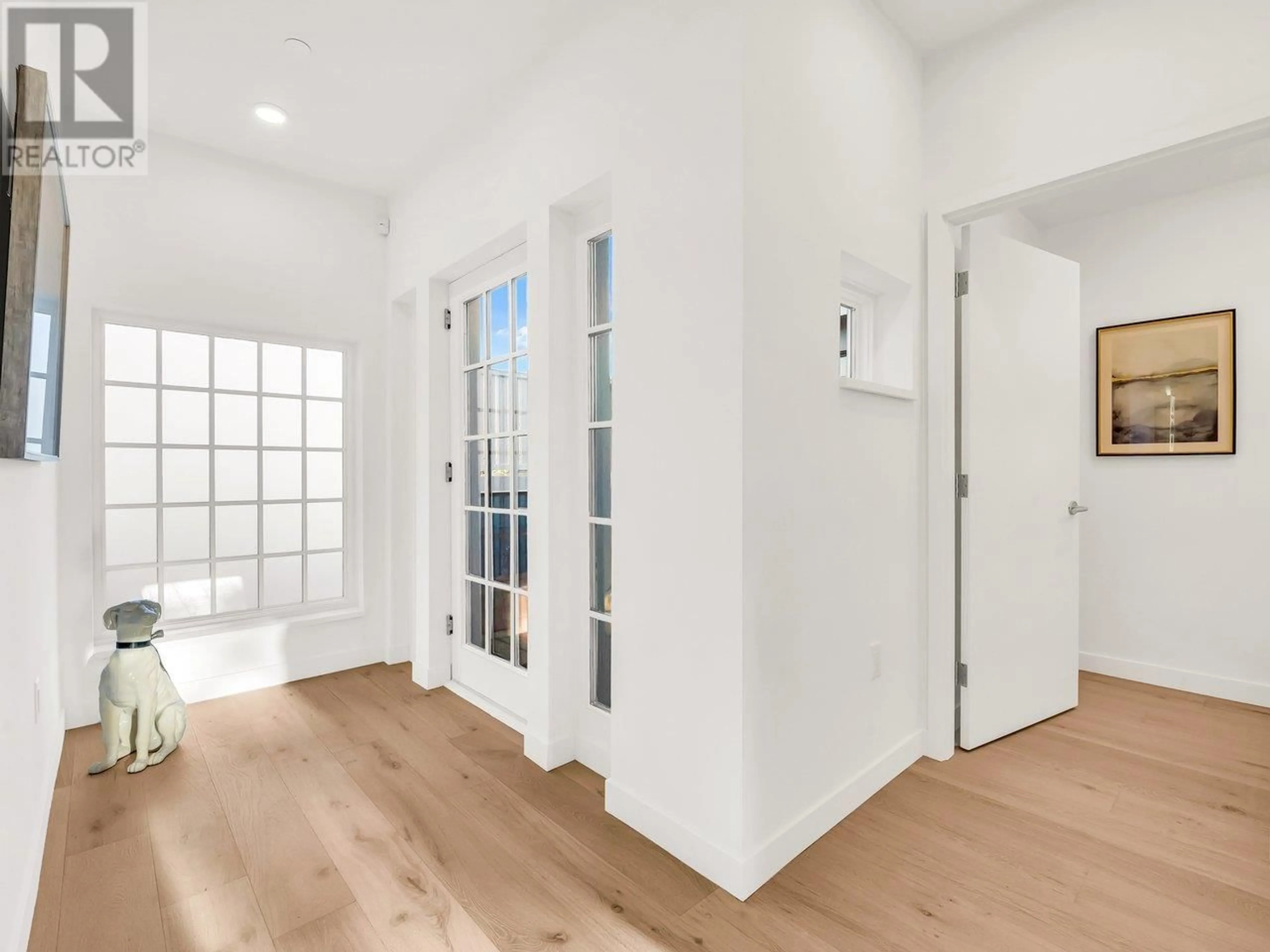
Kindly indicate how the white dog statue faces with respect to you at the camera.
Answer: facing the viewer and to the left of the viewer

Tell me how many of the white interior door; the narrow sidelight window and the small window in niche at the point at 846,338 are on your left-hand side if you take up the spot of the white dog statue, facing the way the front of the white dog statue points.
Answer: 3

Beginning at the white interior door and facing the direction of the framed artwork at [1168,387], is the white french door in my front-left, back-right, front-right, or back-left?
back-left

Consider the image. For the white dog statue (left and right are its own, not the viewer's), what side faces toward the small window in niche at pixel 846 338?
left

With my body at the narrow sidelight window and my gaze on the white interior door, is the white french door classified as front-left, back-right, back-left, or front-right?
back-left

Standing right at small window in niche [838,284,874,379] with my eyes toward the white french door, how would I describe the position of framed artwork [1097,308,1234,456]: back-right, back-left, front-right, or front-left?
back-right

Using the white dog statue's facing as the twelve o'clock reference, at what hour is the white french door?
The white french door is roughly at 8 o'clock from the white dog statue.

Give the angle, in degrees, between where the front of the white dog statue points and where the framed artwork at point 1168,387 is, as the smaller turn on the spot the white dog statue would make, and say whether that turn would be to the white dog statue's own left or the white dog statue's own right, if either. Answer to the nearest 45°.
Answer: approximately 90° to the white dog statue's own left

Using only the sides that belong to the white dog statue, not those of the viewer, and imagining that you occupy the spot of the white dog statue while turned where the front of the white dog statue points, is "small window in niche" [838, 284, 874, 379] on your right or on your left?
on your left

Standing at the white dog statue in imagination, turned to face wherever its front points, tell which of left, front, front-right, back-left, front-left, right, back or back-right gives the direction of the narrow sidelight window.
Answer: left
